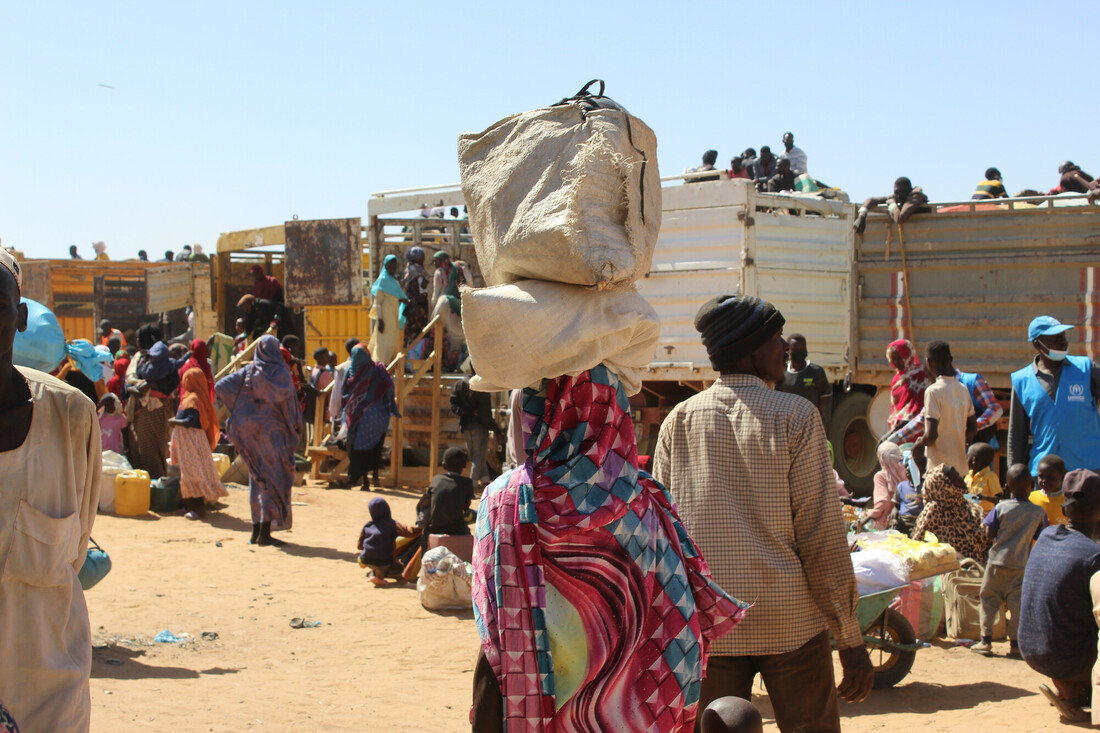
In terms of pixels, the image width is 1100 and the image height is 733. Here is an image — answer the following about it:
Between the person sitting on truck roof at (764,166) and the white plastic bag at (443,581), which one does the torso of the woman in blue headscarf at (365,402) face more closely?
the person sitting on truck roof

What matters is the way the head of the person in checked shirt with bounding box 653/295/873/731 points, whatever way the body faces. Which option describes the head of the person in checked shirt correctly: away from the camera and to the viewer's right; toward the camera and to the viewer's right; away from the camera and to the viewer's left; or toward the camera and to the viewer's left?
away from the camera and to the viewer's right

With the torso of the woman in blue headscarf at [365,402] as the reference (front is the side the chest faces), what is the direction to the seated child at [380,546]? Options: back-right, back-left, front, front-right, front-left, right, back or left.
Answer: back

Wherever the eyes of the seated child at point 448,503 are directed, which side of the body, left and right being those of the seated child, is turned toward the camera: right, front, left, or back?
back

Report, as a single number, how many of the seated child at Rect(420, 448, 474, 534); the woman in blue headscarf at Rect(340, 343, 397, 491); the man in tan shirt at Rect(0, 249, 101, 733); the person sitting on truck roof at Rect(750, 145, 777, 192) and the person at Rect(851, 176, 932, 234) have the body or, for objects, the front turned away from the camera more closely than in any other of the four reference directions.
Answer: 2

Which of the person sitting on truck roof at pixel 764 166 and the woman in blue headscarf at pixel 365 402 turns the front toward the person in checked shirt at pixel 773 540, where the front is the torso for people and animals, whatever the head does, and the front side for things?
the person sitting on truck roof

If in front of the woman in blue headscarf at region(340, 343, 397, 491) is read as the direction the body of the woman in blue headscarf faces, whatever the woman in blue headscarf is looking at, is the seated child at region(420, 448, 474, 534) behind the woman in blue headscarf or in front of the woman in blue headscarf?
behind

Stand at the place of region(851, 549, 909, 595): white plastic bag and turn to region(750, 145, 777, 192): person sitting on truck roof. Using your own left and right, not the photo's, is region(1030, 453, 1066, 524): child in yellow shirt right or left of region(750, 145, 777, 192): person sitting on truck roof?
right
